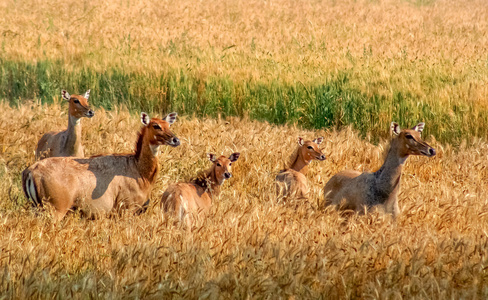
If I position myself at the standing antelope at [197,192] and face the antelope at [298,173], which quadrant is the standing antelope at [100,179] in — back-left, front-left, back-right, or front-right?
back-left

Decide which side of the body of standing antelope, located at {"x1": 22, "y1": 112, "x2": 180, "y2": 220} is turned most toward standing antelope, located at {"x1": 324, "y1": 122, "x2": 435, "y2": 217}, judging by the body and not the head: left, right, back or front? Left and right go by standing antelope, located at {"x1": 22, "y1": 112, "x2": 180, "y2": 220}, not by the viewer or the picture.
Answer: front

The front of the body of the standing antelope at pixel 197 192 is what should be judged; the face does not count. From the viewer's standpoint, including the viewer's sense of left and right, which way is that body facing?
facing away from the viewer and to the right of the viewer

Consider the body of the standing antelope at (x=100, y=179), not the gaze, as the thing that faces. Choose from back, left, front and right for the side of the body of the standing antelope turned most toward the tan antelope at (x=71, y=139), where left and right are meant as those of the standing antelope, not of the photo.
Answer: left

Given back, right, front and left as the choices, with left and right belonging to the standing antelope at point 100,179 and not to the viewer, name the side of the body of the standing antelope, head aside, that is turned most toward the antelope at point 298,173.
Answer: front

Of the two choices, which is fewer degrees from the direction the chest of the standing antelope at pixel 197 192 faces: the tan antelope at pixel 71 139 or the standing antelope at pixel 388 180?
the standing antelope at pixel 388 180

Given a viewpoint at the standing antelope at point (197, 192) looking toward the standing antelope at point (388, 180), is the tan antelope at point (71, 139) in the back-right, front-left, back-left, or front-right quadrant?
back-left

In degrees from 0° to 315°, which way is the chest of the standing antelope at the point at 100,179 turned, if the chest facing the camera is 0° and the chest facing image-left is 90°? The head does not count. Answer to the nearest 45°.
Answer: approximately 270°

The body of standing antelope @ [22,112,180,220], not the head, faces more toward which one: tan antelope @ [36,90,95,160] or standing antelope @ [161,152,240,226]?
the standing antelope @ [161,152,240,226]
